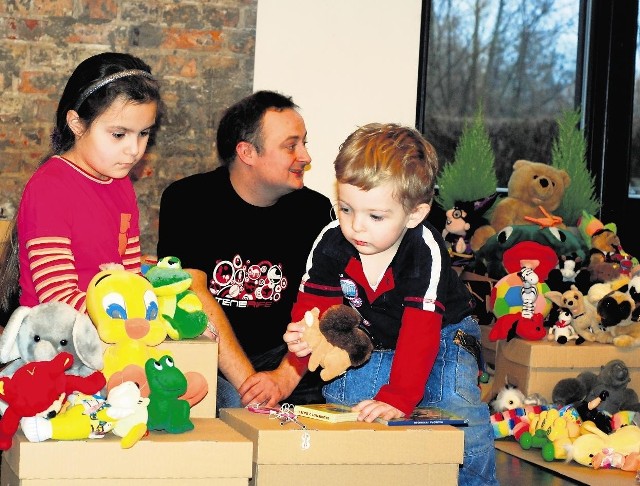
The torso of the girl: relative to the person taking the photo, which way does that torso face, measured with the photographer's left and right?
facing the viewer and to the right of the viewer

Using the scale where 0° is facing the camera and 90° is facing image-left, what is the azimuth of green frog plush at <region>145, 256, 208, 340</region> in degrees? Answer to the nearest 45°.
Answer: approximately 45°

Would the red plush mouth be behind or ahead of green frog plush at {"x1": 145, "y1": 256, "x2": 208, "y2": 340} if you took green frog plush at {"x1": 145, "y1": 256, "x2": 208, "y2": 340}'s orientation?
behind

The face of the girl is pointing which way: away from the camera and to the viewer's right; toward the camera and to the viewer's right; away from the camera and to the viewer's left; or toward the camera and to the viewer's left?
toward the camera and to the viewer's right

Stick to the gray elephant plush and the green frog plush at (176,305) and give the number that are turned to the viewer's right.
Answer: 0

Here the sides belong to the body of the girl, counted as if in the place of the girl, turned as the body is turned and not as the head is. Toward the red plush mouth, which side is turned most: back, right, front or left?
left
